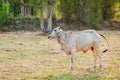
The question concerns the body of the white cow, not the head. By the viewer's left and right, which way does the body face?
facing to the left of the viewer
